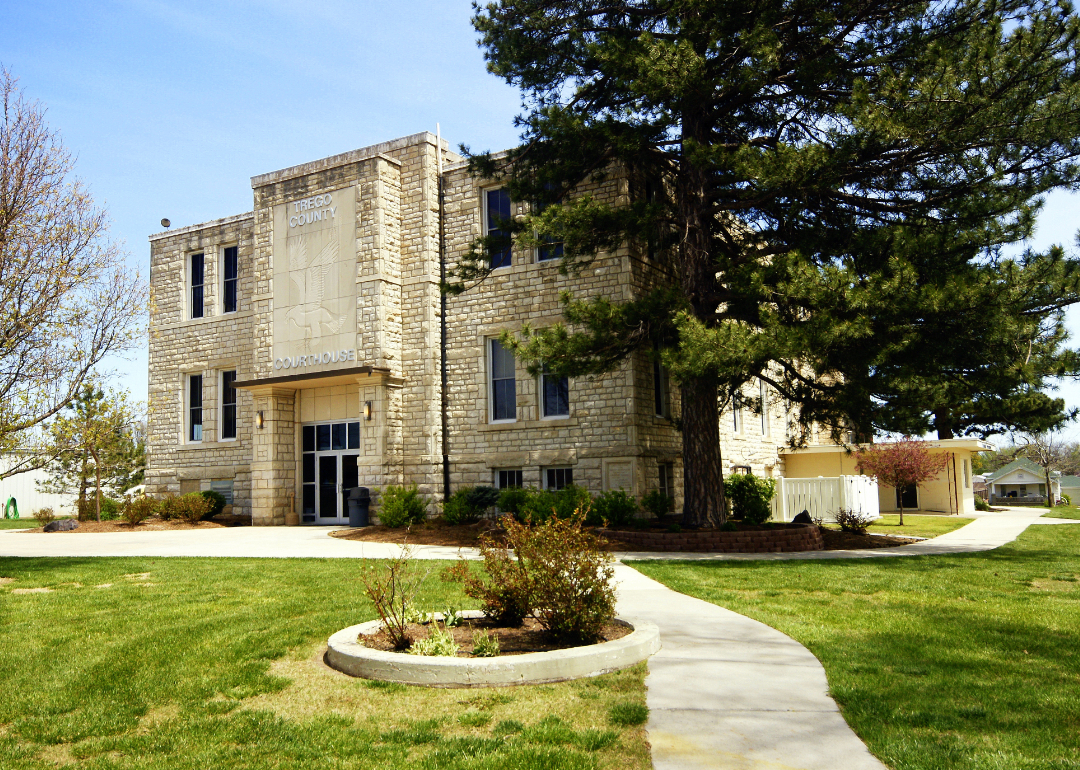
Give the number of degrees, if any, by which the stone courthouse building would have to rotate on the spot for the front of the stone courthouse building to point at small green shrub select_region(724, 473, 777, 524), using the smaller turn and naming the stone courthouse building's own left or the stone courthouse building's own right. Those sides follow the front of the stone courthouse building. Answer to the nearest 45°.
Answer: approximately 135° to the stone courthouse building's own left

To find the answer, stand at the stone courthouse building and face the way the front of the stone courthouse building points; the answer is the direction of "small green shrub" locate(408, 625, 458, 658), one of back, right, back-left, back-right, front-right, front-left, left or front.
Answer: front-left

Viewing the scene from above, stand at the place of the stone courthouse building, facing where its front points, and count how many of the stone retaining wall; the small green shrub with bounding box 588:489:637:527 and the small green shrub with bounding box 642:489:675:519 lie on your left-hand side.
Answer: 3

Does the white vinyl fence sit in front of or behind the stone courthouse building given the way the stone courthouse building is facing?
behind

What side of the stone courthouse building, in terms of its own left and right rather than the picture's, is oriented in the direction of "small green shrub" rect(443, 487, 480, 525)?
left

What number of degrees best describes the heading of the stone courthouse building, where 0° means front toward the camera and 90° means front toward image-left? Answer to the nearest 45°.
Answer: approximately 45°

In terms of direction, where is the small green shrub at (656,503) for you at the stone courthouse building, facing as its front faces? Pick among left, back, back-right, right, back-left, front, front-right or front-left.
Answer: left

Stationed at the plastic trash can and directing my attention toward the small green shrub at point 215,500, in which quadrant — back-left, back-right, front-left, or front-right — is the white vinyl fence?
back-right

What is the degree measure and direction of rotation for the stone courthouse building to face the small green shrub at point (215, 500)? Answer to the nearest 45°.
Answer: approximately 90° to its right

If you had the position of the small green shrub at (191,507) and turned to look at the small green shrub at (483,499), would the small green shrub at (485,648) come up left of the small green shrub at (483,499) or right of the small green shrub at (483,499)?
right

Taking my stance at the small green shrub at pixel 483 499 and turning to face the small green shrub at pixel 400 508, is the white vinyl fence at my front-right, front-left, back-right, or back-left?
back-right

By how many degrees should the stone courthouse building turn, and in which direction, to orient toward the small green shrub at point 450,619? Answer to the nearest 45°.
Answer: approximately 45° to its left
